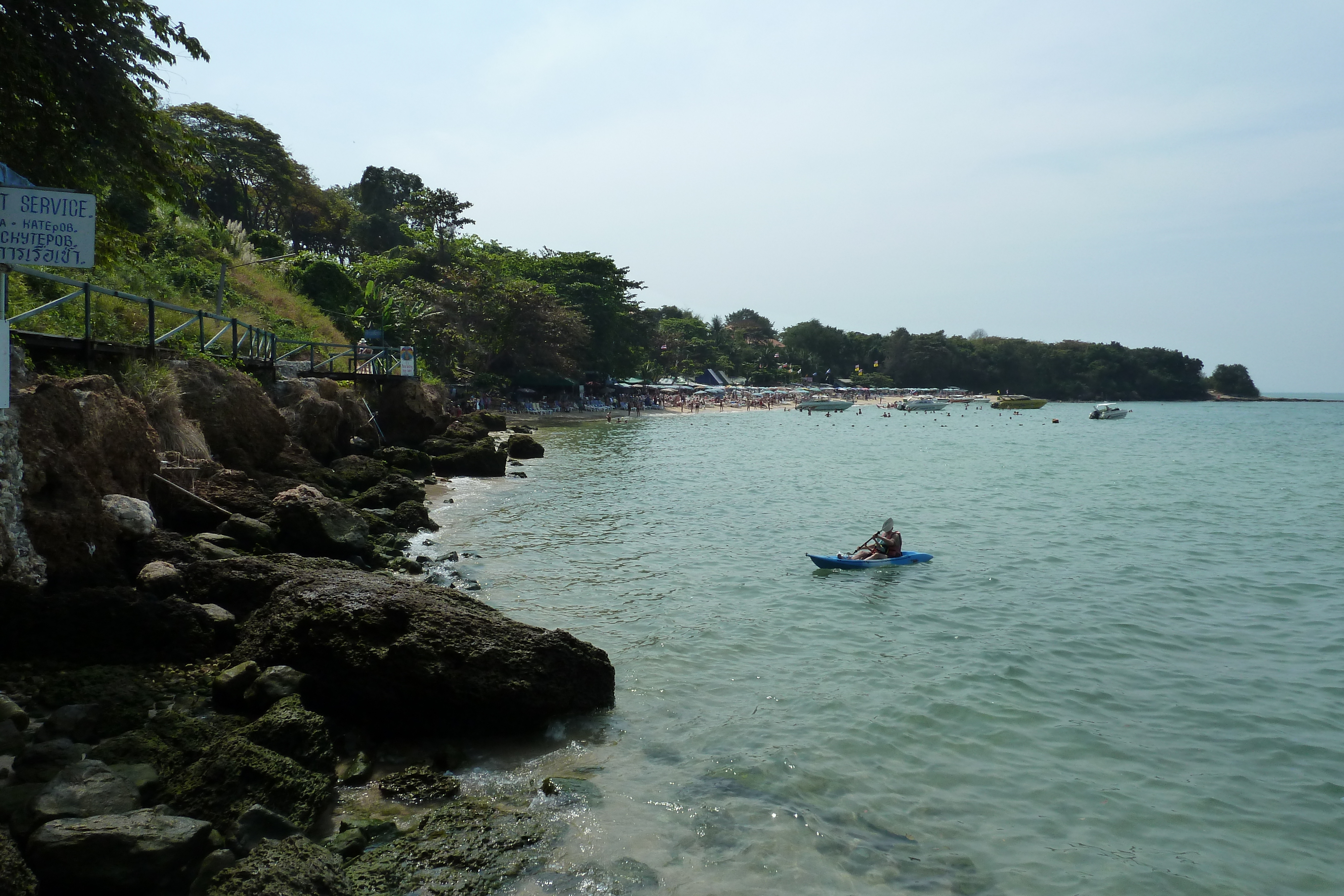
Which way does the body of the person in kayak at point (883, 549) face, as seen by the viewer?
to the viewer's left

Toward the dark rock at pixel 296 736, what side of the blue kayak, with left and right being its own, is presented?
left

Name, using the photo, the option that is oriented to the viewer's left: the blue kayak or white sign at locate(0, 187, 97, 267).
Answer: the blue kayak

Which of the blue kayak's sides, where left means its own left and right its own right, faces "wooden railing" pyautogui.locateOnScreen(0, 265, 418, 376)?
front

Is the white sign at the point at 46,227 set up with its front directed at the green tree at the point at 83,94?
no

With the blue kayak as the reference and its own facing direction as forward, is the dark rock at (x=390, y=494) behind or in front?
in front

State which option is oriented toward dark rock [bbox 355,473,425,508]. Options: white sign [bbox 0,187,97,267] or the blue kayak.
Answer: the blue kayak

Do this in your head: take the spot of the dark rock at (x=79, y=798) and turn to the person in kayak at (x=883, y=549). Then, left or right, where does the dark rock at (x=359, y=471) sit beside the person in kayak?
left

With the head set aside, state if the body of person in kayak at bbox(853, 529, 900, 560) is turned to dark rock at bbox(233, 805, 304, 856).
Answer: no

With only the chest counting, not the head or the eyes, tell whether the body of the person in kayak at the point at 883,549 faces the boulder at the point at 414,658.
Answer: no

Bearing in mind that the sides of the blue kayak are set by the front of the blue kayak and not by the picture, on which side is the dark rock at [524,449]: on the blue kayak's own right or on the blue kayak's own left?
on the blue kayak's own right

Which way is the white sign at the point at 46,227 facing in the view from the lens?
facing the viewer

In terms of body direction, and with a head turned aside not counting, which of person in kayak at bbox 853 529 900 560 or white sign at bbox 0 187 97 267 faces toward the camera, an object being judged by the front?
the white sign

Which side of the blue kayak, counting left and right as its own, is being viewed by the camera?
left

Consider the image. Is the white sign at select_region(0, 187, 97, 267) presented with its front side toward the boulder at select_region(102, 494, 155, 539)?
no
